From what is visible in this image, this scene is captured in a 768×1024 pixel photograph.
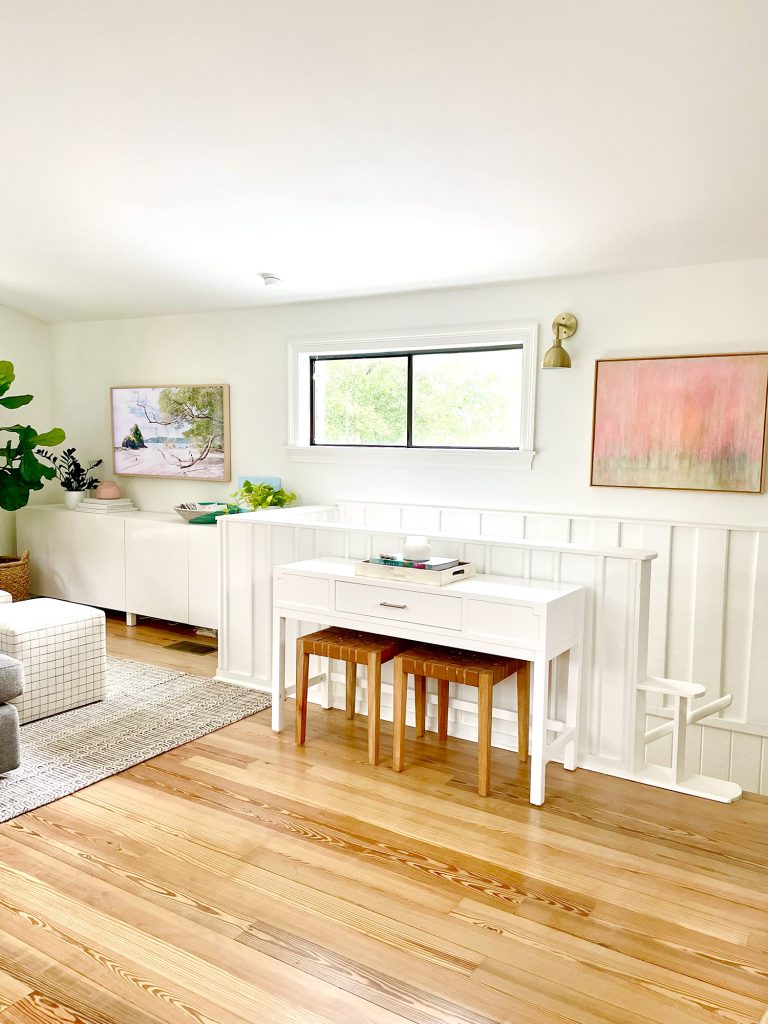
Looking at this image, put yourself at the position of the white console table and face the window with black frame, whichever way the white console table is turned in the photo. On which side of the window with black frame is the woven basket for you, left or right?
left

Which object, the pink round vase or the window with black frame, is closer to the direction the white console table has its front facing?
the pink round vase

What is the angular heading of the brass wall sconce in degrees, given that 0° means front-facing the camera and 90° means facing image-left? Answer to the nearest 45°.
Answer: approximately 45°

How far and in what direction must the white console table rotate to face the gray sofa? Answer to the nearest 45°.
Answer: approximately 45° to its right

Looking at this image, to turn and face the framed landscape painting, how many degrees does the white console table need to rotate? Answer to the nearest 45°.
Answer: approximately 90° to its right

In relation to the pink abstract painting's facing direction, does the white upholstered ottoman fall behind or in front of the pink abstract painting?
in front

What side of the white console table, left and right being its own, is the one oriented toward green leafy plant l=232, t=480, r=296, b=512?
right

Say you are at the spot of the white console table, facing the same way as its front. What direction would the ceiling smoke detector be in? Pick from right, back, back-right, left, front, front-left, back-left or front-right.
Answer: right

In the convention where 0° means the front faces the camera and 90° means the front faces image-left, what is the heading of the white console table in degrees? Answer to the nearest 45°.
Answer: approximately 45°

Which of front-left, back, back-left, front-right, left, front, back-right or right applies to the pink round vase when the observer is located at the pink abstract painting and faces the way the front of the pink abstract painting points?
front-right
